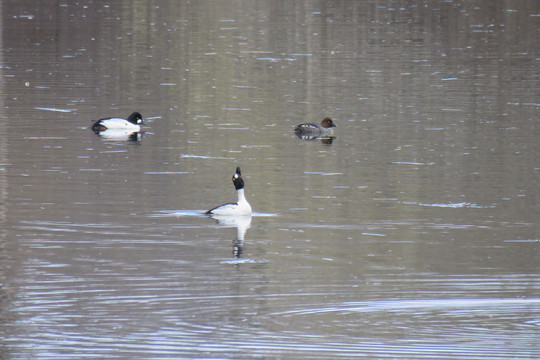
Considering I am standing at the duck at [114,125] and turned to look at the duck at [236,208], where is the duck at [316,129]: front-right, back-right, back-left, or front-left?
front-left

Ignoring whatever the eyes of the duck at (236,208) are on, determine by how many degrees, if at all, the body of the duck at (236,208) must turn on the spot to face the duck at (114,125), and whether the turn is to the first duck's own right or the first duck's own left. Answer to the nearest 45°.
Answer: approximately 90° to the first duck's own left

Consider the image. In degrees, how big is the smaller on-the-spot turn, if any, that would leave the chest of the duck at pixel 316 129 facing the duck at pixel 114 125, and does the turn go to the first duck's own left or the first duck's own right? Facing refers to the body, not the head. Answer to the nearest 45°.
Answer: approximately 180°

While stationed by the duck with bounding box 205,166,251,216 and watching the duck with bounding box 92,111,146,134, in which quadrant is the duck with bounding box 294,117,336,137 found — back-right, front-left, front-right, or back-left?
front-right

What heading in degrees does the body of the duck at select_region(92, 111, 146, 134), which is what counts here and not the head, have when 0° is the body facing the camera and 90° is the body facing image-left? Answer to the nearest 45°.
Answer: approximately 270°

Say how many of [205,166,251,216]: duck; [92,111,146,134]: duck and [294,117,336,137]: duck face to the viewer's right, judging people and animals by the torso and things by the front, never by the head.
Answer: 3

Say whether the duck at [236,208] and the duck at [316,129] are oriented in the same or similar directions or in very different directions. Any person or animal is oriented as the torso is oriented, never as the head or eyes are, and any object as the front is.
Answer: same or similar directions

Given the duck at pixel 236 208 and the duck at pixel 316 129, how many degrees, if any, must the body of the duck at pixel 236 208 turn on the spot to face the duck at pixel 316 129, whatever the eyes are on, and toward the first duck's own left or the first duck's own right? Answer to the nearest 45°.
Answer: approximately 90° to the first duck's own left

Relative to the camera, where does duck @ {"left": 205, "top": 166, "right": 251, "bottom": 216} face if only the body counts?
to the viewer's right

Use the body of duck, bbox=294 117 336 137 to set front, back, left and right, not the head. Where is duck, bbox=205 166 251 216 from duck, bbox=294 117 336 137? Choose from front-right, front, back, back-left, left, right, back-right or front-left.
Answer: right

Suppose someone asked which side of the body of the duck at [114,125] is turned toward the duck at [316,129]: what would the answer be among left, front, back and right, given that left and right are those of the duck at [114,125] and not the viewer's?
front

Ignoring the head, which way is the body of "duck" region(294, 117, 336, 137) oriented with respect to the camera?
to the viewer's right
